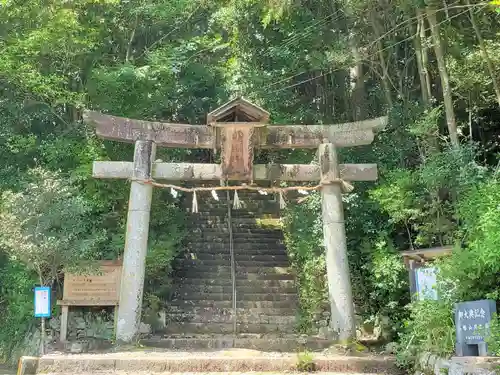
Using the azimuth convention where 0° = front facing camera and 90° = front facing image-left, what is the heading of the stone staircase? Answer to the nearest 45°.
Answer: approximately 0°

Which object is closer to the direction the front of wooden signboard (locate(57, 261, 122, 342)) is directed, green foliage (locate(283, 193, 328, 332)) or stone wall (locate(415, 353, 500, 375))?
the stone wall

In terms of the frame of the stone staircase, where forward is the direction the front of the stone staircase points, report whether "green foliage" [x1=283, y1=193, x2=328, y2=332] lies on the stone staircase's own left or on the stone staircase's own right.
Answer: on the stone staircase's own left

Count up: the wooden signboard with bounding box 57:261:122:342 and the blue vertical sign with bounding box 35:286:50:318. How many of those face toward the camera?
2

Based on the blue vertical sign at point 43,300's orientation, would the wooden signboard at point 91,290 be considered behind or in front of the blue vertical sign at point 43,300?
behind
